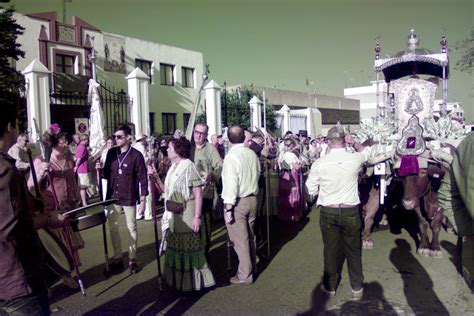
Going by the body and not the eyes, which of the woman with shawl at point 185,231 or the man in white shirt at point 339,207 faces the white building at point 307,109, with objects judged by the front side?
the man in white shirt

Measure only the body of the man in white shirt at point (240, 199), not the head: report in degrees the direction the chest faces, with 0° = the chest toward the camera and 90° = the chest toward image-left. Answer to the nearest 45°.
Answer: approximately 135°

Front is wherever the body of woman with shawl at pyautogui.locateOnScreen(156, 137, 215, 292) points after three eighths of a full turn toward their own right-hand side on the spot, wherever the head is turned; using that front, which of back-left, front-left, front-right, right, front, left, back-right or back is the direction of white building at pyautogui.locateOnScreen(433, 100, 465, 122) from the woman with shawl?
front-right

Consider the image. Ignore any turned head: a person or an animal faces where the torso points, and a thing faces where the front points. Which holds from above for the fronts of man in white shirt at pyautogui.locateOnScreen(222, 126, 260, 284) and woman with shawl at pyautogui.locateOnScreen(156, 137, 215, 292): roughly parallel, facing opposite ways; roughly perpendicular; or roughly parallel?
roughly perpendicular

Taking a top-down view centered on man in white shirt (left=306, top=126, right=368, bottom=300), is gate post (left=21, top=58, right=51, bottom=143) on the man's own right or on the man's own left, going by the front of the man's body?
on the man's own left

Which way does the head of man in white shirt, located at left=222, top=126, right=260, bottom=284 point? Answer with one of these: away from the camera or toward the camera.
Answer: away from the camera

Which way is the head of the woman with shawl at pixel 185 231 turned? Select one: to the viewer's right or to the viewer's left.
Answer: to the viewer's left

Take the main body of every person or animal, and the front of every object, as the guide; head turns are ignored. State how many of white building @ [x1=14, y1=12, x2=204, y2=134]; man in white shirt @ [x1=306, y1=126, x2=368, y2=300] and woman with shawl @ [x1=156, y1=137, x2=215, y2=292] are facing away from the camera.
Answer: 1

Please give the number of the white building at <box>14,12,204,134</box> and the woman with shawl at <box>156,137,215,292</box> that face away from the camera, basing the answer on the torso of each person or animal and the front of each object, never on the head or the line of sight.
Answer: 0

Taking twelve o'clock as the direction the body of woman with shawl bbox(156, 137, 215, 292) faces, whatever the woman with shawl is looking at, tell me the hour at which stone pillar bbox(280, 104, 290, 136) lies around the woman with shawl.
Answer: The stone pillar is roughly at 5 o'clock from the woman with shawl.

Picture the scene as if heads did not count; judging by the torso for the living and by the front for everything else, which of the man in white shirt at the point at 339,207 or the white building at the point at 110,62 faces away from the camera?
the man in white shirt

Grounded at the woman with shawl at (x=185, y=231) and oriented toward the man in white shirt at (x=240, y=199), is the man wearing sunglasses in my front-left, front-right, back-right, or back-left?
back-left

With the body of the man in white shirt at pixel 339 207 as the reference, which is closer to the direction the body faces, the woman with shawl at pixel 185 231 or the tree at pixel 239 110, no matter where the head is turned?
the tree

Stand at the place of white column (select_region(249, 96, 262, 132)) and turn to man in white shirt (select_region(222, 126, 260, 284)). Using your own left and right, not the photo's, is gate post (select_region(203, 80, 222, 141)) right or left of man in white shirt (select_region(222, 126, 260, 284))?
right

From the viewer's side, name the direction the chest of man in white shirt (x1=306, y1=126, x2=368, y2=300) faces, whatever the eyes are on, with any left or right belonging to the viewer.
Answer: facing away from the viewer
